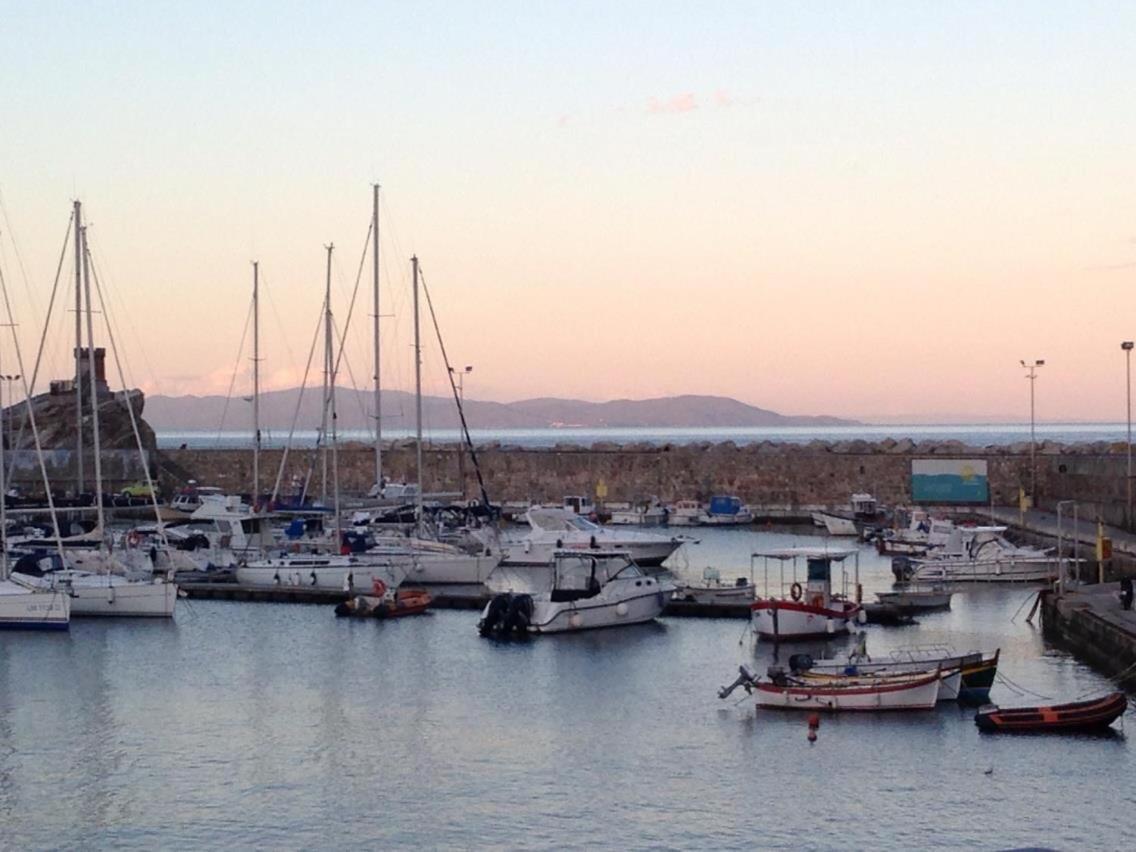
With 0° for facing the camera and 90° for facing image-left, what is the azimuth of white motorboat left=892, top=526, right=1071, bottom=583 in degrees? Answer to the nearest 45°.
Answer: approximately 270°

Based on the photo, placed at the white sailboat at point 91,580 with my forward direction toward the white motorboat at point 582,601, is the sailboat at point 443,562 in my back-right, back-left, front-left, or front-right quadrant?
front-left

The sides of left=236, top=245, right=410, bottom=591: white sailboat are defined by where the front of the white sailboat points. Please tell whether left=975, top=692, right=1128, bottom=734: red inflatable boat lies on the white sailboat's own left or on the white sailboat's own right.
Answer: on the white sailboat's own right

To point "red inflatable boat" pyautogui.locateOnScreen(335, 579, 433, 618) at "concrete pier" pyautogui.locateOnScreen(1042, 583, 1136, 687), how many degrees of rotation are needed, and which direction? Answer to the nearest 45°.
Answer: approximately 45° to its right

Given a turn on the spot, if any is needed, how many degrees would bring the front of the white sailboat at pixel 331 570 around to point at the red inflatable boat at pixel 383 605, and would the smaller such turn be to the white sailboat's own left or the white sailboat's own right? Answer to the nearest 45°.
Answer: approximately 90° to the white sailboat's own right

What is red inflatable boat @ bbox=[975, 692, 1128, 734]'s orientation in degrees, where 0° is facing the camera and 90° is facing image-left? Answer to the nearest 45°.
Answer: approximately 270°

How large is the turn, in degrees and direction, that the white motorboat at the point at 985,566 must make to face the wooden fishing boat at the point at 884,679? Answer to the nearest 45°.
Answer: approximately 90° to its right

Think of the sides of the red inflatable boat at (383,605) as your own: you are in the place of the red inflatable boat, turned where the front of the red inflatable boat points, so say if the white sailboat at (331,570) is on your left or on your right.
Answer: on your left

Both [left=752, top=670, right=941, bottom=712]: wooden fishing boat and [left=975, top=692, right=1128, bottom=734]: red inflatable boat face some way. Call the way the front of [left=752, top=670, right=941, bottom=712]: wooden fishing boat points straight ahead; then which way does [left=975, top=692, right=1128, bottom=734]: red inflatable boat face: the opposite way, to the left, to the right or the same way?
the same way

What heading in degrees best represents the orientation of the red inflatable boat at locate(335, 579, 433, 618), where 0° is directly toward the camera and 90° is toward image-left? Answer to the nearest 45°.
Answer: approximately 270°

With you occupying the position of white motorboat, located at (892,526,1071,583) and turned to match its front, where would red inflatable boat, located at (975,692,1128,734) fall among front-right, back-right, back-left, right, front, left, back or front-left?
right

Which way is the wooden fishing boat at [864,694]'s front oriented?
to the viewer's right
